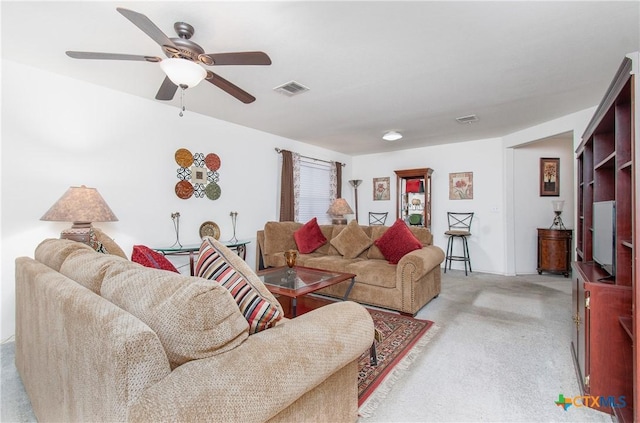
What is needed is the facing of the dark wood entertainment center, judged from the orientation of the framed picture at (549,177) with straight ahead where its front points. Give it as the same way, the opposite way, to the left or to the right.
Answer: to the right

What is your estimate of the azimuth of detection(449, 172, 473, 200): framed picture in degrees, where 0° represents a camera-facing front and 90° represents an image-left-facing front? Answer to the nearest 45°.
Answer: approximately 0°

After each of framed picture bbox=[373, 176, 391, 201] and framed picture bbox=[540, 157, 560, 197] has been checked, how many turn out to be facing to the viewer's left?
0

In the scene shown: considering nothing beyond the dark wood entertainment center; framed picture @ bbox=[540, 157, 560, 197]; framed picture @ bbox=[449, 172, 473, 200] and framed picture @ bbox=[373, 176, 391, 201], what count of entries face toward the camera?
3

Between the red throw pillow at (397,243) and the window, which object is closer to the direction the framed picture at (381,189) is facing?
the red throw pillow

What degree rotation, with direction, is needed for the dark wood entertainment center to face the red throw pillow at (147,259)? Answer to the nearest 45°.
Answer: approximately 45° to its left

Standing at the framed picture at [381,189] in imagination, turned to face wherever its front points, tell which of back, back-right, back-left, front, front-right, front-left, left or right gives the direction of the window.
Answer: front-right

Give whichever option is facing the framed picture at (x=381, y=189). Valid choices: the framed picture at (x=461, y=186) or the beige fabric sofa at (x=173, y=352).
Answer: the beige fabric sofa

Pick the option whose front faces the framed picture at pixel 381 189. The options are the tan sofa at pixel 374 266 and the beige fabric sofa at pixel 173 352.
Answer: the beige fabric sofa

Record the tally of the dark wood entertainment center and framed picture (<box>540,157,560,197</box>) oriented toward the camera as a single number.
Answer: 1

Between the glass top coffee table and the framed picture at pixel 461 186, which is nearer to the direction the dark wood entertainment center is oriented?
the glass top coffee table

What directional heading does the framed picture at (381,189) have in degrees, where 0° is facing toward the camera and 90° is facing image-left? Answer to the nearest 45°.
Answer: approximately 0°

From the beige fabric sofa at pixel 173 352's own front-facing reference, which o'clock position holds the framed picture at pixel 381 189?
The framed picture is roughly at 12 o'clock from the beige fabric sofa.

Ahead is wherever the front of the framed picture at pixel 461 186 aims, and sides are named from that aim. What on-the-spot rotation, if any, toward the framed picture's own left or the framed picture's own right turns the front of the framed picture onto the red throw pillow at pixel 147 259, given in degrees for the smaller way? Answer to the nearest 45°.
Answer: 0° — it already faces it

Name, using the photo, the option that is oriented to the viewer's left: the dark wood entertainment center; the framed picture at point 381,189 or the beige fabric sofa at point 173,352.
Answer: the dark wood entertainment center

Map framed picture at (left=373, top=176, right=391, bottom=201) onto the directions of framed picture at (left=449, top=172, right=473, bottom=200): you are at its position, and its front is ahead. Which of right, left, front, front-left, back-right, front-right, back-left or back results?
right

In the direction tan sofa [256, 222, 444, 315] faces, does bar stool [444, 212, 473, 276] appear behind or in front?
behind
